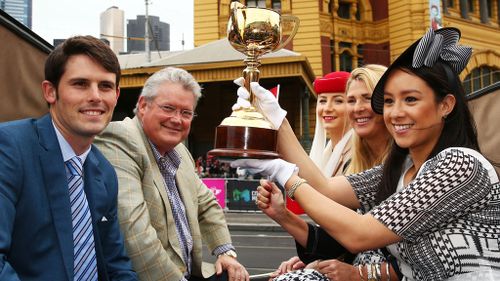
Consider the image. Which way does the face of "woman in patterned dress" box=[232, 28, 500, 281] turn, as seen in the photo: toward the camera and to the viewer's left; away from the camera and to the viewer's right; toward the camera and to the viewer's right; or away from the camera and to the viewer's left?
toward the camera and to the viewer's left

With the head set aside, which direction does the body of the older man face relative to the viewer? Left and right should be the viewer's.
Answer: facing the viewer and to the right of the viewer

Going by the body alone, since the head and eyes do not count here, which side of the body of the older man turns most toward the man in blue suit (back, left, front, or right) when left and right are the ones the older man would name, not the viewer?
right

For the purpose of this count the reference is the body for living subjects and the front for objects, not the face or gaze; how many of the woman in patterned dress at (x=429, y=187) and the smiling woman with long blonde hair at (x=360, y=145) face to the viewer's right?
0

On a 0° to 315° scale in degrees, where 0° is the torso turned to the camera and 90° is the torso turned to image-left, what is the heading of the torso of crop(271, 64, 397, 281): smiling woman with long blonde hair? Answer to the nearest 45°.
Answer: approximately 45°

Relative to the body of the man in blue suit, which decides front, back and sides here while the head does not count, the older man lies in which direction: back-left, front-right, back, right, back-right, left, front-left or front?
left

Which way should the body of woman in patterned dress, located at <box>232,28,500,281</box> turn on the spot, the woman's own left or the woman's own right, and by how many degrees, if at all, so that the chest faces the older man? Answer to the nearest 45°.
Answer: approximately 45° to the woman's own right

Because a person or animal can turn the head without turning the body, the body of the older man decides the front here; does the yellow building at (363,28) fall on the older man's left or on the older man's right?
on the older man's left

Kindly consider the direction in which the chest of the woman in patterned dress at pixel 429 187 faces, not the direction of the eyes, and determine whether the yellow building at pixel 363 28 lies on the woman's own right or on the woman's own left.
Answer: on the woman's own right

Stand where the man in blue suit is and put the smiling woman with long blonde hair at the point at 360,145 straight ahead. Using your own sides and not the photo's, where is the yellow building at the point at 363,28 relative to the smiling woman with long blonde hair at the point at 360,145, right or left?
left

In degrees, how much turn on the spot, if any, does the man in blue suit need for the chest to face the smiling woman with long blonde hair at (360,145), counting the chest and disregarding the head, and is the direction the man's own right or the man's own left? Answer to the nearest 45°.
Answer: approximately 45° to the man's own left

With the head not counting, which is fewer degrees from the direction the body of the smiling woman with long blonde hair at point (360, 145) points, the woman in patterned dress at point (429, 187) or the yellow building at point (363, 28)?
the woman in patterned dress
